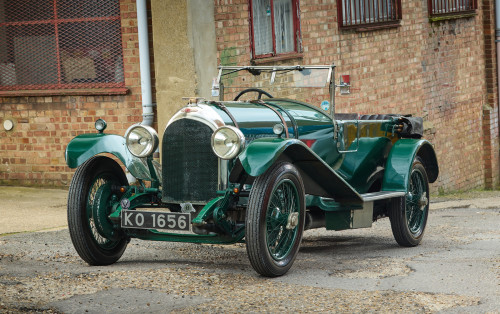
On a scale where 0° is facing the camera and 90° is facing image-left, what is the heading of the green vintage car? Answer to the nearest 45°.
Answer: approximately 45°
